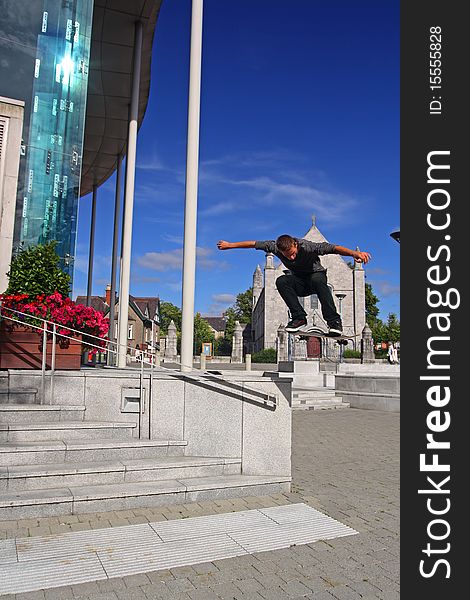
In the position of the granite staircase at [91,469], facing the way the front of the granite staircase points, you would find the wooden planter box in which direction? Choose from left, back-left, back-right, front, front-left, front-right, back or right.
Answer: back

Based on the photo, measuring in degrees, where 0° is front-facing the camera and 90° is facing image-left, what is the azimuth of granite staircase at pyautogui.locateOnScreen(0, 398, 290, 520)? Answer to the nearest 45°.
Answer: approximately 315°

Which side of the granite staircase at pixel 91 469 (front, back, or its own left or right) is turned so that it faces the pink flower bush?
back

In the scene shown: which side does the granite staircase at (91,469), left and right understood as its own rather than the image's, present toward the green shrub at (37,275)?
back
